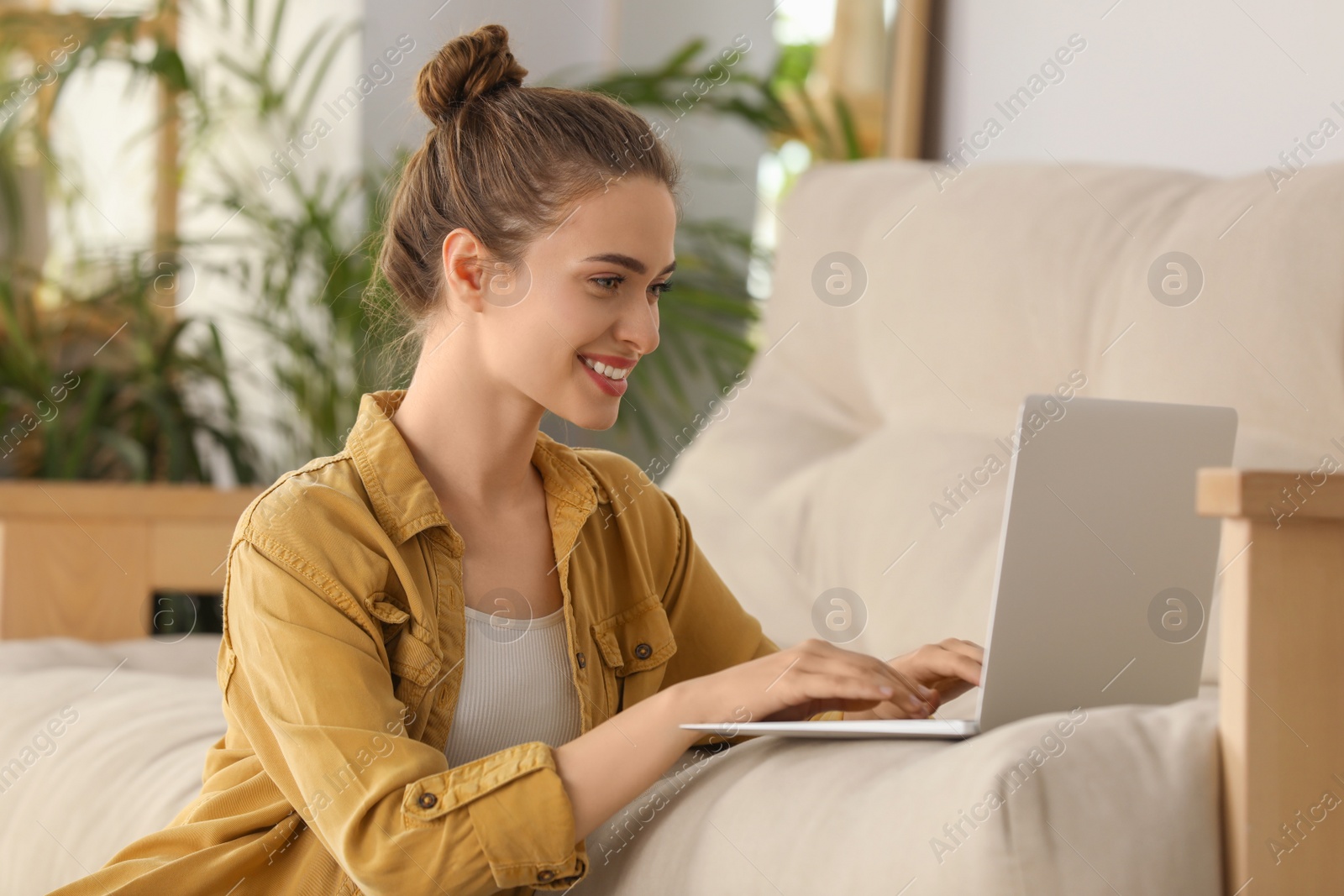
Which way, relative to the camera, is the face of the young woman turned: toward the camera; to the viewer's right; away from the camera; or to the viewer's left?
to the viewer's right

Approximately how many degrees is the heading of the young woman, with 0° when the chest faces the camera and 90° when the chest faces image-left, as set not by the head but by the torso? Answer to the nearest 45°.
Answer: approximately 315°
